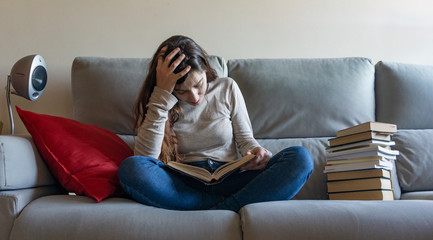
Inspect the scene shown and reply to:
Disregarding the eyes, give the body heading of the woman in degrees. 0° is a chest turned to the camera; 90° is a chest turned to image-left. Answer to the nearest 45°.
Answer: approximately 0°
